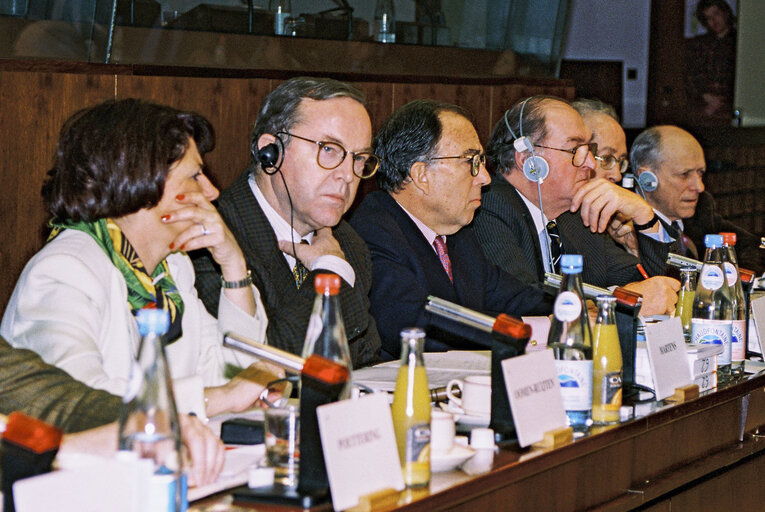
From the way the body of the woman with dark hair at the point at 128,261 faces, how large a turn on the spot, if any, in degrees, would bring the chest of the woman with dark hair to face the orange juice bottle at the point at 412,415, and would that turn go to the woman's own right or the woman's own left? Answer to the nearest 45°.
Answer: approximately 45° to the woman's own right

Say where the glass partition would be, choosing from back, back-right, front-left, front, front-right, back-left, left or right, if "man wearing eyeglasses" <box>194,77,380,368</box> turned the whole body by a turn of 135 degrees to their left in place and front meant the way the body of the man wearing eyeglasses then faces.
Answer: front

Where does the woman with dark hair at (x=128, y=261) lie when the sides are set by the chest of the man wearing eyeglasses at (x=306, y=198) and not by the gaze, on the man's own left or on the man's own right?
on the man's own right

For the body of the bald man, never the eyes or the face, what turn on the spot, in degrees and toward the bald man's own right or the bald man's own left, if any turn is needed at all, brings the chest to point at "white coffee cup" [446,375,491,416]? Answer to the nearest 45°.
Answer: approximately 45° to the bald man's own right

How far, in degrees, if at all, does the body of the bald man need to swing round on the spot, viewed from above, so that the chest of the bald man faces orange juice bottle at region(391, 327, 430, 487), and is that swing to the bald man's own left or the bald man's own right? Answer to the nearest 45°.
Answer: approximately 45° to the bald man's own right

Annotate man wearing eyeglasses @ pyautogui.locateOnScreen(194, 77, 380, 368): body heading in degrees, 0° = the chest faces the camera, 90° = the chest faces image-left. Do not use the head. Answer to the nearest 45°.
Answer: approximately 315°

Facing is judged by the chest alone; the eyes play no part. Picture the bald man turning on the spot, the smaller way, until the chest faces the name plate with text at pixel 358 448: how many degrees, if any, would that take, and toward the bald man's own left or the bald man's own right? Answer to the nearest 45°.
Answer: approximately 45° to the bald man's own right

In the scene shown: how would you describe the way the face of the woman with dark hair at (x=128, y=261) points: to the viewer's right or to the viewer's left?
to the viewer's right

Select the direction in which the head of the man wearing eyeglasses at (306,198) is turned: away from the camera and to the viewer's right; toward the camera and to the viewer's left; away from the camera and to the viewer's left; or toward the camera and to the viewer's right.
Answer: toward the camera and to the viewer's right

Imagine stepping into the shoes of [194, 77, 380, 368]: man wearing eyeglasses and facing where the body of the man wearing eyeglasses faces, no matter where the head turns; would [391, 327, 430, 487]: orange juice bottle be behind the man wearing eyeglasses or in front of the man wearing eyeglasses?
in front

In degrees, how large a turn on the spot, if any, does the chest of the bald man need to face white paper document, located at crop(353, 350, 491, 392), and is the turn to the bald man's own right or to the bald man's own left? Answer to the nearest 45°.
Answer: approximately 45° to the bald man's own right

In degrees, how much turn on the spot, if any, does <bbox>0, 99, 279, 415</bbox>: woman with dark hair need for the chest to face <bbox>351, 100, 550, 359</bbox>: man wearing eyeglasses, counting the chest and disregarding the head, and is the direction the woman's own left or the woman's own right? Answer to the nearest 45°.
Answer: approximately 45° to the woman's own left
